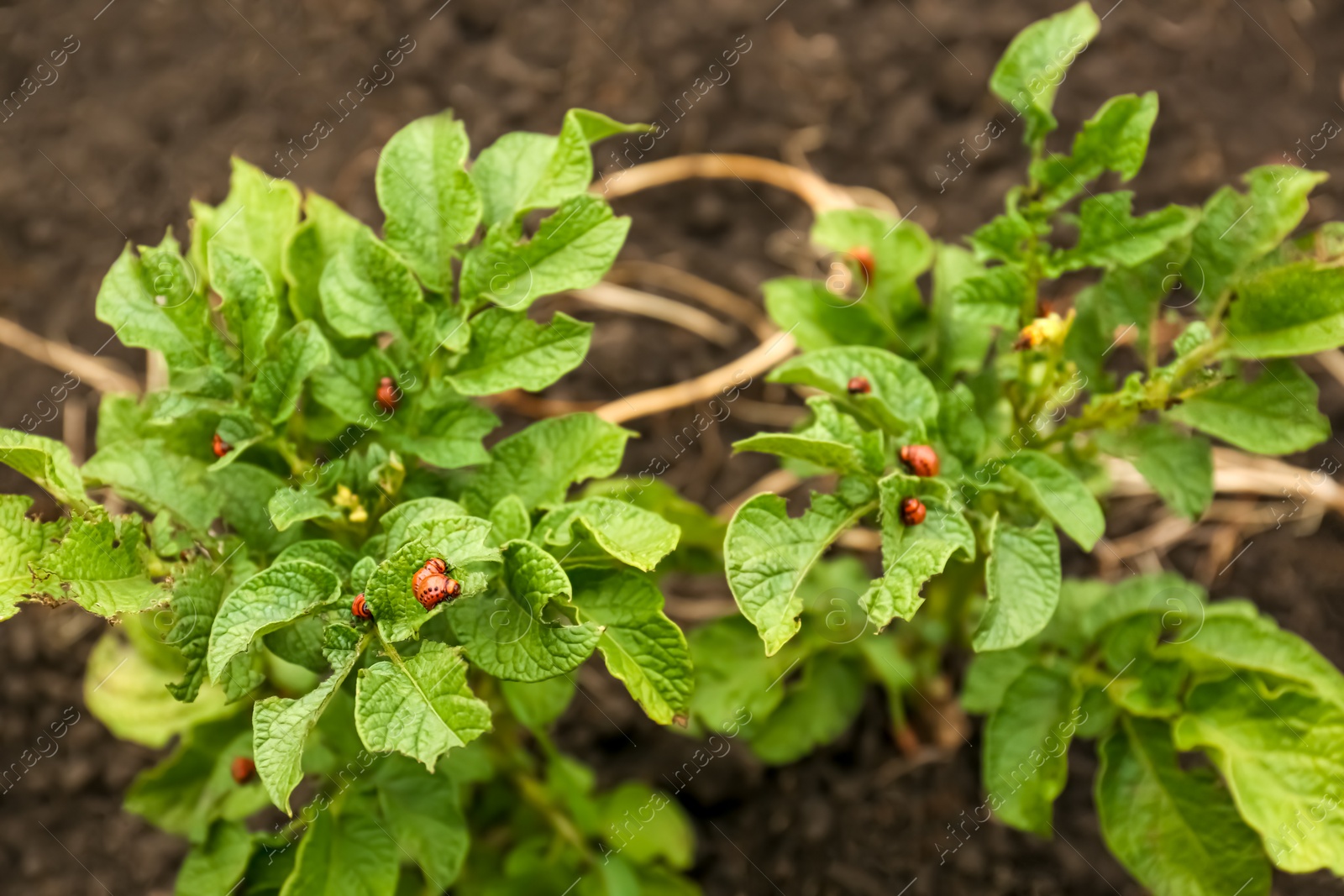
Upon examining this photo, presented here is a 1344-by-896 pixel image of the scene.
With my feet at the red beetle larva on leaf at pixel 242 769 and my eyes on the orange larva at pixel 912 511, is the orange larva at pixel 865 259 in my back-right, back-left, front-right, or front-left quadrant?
front-left
